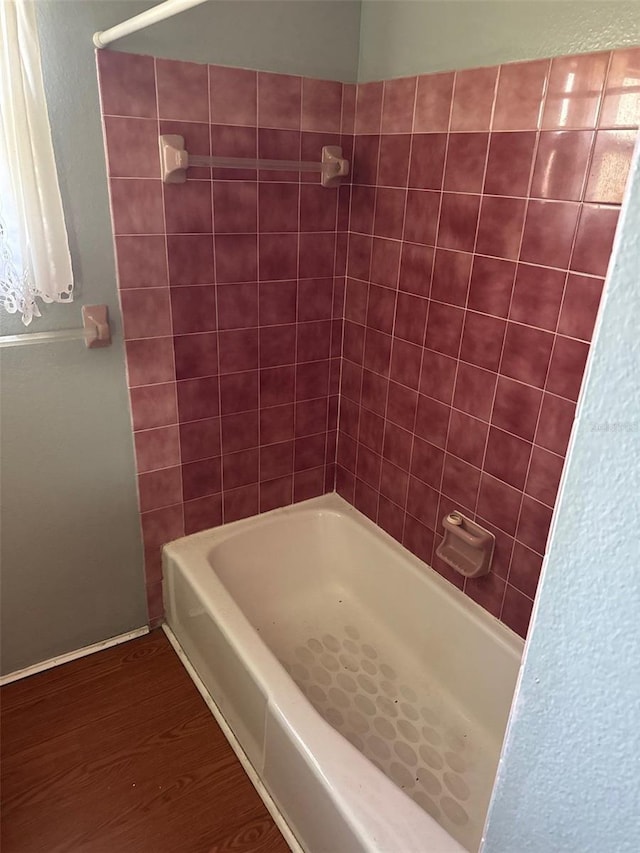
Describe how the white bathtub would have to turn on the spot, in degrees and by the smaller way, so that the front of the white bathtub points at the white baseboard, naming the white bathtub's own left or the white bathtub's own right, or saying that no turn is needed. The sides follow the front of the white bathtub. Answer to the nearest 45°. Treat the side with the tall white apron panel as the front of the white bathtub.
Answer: approximately 45° to the white bathtub's own right

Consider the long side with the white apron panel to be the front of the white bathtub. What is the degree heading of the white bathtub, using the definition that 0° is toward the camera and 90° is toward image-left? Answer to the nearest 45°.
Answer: approximately 45°

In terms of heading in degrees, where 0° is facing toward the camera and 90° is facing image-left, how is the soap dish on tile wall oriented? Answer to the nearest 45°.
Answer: approximately 45°
